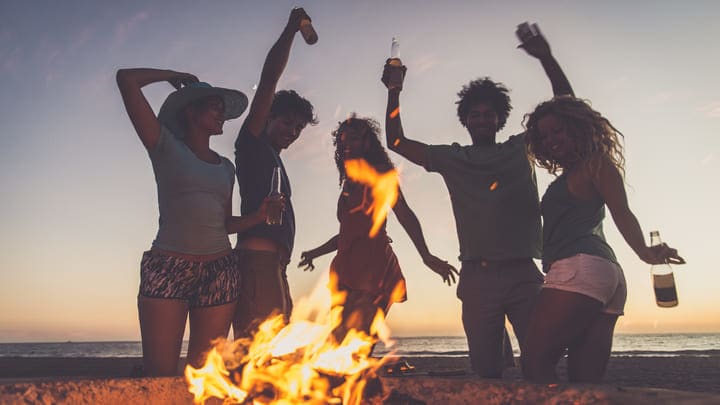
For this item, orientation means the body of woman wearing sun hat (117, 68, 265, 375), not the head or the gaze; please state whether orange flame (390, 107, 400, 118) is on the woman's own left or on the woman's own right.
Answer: on the woman's own left

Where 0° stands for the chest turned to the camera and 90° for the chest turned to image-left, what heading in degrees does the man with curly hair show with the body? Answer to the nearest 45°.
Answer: approximately 0°

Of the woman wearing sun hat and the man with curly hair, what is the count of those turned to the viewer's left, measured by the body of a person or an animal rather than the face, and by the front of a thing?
0

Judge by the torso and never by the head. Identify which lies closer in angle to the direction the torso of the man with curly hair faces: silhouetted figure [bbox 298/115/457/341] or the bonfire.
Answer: the bonfire

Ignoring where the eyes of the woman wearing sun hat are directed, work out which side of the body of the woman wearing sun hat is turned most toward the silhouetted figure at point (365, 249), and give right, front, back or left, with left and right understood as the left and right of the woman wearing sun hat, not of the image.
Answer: left

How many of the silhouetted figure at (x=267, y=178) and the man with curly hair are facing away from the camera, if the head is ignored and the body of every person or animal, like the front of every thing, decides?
0

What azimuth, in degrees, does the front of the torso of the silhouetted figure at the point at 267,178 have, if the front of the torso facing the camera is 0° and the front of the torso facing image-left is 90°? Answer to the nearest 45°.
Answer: approximately 315°

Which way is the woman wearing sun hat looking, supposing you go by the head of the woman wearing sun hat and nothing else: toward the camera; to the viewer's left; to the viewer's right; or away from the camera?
to the viewer's right

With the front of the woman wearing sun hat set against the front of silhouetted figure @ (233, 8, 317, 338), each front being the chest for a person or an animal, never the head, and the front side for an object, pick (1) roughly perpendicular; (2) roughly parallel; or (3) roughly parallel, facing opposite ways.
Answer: roughly parallel

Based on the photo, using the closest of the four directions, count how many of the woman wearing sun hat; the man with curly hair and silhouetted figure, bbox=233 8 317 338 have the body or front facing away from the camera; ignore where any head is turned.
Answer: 0

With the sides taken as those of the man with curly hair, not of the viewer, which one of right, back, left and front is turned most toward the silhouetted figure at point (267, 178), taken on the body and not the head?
right

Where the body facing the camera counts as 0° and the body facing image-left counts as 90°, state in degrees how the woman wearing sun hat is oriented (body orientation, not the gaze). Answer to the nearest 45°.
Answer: approximately 315°

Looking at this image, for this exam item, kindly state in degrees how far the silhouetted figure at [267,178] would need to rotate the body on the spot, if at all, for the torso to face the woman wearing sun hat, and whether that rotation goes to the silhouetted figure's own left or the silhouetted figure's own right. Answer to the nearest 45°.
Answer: approximately 90° to the silhouetted figure's own right
